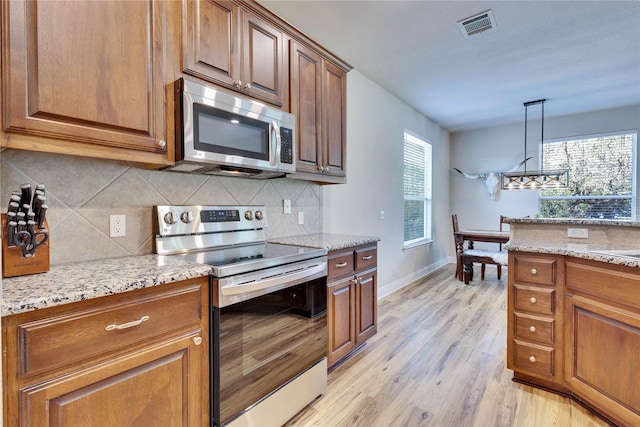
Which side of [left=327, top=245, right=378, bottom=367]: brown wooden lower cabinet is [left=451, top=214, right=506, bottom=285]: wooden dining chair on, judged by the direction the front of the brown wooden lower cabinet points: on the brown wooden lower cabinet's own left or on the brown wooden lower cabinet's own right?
on the brown wooden lower cabinet's own left

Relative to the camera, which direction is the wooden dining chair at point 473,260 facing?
to the viewer's right

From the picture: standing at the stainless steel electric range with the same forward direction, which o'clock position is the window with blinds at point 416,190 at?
The window with blinds is roughly at 9 o'clock from the stainless steel electric range.

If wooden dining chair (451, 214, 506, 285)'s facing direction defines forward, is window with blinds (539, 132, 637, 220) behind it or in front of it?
in front

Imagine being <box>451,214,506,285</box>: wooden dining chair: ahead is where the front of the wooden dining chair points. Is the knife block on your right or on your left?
on your right

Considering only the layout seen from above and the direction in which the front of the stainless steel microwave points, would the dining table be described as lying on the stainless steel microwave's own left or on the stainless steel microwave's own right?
on the stainless steel microwave's own left

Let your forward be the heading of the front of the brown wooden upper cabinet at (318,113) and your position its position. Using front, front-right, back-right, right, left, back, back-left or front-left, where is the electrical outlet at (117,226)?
right

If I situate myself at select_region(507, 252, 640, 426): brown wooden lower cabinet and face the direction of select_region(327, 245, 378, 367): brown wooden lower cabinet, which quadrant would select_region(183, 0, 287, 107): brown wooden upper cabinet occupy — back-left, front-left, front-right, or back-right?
front-left

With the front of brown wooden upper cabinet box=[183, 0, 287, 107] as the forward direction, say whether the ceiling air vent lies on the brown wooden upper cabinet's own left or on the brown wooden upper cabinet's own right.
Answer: on the brown wooden upper cabinet's own left

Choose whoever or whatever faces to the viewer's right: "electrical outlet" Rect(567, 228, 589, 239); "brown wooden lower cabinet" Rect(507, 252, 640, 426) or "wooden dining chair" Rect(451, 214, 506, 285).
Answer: the wooden dining chair

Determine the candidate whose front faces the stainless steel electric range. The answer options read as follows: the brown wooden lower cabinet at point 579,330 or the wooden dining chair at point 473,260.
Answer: the brown wooden lower cabinet

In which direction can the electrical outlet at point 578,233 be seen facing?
toward the camera

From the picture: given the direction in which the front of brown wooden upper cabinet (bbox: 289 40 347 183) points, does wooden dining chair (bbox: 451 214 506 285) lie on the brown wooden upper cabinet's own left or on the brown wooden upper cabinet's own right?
on the brown wooden upper cabinet's own left

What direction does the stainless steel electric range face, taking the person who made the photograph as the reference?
facing the viewer and to the right of the viewer
